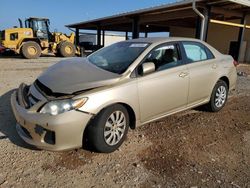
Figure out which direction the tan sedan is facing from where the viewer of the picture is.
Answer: facing the viewer and to the left of the viewer

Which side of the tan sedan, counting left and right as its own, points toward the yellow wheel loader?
right
